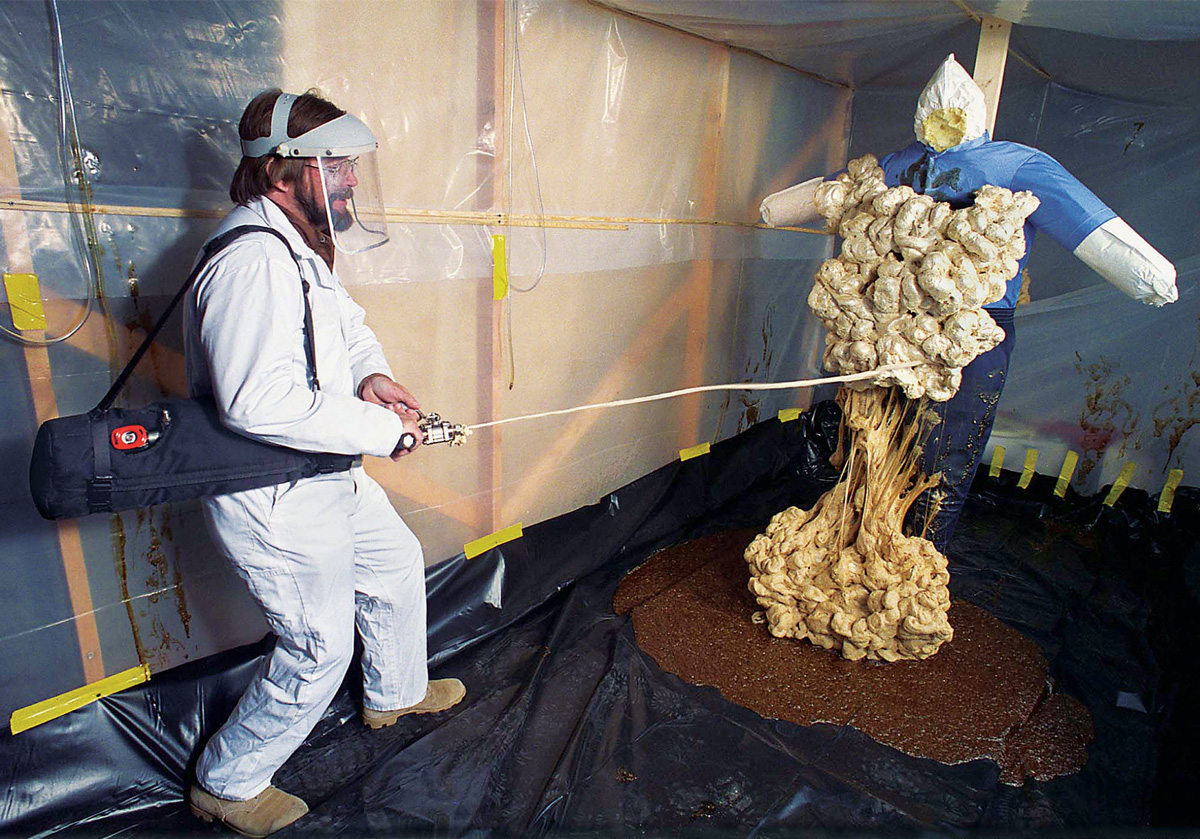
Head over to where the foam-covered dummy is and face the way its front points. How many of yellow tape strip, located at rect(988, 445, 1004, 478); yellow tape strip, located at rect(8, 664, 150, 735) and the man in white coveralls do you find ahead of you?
2

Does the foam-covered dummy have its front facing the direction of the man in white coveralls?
yes

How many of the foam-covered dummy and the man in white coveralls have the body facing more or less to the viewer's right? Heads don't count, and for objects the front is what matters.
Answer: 1

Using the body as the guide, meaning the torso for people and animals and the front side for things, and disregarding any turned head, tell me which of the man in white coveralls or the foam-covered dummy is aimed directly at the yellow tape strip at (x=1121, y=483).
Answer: the man in white coveralls

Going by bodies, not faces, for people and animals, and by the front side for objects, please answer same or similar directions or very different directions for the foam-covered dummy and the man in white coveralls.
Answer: very different directions

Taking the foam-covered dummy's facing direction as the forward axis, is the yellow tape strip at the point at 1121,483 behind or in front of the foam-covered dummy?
behind

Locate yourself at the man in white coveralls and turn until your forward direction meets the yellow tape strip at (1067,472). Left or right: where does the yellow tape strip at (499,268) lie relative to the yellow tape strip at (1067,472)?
left

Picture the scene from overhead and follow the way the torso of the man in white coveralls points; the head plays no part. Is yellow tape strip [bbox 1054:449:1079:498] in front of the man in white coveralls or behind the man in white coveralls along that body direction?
in front

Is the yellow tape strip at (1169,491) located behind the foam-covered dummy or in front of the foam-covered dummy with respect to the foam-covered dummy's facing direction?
behind

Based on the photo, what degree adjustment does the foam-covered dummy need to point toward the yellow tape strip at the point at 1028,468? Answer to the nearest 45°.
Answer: approximately 135° to its right

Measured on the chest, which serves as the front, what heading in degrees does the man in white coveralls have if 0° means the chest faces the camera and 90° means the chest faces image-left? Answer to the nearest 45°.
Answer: approximately 270°

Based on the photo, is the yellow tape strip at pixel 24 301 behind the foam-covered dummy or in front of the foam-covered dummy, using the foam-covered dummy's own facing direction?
in front

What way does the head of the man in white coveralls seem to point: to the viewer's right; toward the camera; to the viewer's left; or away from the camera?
to the viewer's right

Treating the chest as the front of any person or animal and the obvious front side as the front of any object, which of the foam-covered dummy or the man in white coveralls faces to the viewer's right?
the man in white coveralls

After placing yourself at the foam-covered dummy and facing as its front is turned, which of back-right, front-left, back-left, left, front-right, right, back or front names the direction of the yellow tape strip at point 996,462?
back-right

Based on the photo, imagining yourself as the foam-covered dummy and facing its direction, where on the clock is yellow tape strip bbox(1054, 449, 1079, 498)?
The yellow tape strip is roughly at 5 o'clock from the foam-covered dummy.
